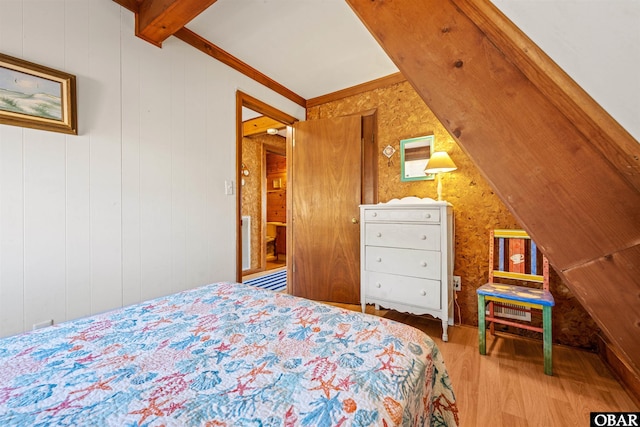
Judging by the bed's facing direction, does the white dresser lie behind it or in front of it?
in front

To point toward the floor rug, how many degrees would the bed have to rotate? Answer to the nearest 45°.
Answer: approximately 45° to its left

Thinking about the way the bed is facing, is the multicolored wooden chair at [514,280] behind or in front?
in front

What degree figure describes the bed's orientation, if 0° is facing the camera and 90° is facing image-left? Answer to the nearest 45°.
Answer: approximately 225°

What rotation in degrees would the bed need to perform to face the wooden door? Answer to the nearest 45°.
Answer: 0° — it already faces it
